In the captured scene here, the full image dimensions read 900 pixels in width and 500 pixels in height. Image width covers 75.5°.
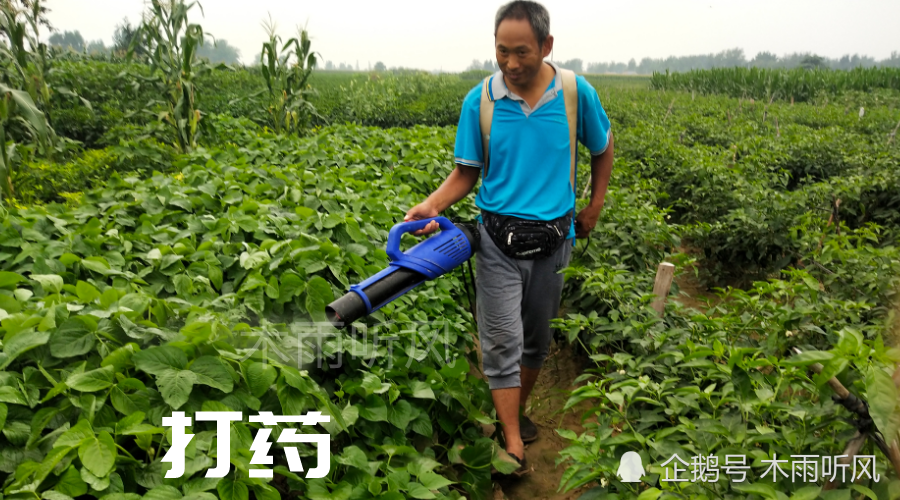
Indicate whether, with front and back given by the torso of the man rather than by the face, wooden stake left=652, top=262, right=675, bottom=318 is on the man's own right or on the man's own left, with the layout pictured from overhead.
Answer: on the man's own left

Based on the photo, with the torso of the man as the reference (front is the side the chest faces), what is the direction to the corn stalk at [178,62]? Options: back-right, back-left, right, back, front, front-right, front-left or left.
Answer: back-right

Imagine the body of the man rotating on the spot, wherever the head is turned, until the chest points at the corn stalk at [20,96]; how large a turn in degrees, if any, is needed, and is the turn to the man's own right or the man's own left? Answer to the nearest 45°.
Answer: approximately 135° to the man's own right

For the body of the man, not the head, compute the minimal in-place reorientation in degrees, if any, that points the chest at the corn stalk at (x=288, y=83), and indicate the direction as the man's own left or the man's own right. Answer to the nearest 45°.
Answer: approximately 135° to the man's own right

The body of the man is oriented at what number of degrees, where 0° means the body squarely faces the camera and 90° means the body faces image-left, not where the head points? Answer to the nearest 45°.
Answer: approximately 0°
